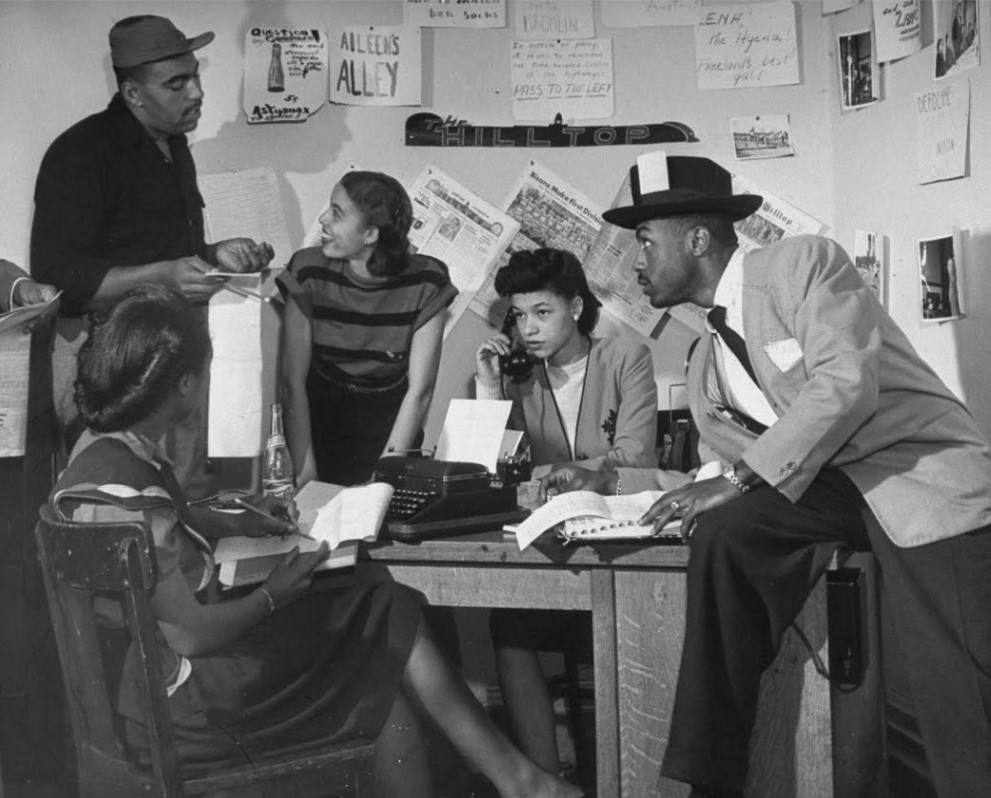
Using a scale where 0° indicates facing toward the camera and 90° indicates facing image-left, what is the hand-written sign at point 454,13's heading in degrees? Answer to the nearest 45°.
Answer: approximately 0°

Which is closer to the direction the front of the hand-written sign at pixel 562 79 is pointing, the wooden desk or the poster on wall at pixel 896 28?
the wooden desk

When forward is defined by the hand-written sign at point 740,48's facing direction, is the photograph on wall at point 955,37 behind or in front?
in front

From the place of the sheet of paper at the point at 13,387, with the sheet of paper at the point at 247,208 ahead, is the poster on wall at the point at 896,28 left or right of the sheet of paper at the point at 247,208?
right

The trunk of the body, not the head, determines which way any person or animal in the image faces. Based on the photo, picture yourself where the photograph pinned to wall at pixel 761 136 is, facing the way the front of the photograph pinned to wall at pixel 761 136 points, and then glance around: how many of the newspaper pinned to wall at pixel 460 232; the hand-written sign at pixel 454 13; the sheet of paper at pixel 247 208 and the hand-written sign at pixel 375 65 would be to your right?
4

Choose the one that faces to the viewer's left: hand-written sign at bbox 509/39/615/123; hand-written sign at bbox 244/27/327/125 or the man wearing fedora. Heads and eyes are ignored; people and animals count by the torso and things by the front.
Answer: the man wearing fedora

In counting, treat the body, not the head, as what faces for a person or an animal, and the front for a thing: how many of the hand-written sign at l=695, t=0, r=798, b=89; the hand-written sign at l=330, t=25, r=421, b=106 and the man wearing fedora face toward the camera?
2

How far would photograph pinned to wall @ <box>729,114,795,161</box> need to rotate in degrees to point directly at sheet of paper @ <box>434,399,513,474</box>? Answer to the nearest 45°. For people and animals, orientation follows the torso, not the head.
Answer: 0° — it already faces it

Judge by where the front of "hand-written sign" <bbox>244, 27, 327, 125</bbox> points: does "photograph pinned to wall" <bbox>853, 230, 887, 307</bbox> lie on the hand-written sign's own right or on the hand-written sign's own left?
on the hand-written sign's own left

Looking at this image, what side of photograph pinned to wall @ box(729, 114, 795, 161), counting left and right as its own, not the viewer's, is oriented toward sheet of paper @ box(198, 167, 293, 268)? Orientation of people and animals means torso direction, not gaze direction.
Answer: right

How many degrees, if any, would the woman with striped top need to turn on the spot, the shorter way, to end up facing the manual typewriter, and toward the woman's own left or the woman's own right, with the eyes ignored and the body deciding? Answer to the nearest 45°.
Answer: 0° — they already face it

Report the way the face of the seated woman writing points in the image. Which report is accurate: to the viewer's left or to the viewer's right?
to the viewer's right
